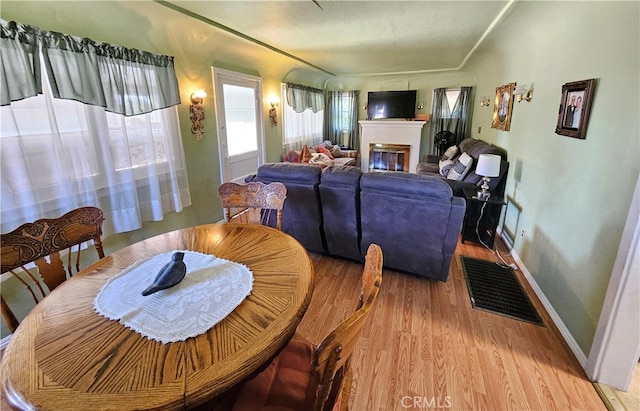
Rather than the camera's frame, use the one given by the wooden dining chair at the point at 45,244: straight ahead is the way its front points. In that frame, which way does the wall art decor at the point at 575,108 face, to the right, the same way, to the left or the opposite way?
the opposite way

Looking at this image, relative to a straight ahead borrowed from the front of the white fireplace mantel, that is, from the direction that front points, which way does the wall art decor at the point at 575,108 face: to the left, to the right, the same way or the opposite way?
to the right

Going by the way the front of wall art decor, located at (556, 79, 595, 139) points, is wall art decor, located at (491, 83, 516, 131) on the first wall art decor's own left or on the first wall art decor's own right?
on the first wall art decor's own right

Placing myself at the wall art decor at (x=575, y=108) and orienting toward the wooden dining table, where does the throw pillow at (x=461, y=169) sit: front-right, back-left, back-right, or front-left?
back-right

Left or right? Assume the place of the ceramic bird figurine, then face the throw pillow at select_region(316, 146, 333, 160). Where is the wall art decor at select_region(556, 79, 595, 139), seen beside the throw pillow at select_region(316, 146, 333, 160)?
right

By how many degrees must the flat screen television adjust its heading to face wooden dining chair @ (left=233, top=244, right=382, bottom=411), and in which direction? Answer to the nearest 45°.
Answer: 0° — it already faces it

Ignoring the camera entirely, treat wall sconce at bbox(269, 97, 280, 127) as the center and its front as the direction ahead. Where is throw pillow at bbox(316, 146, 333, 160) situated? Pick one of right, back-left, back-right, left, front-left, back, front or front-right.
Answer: left

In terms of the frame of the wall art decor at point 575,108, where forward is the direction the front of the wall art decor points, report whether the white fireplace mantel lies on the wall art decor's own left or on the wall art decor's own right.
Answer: on the wall art decor's own right

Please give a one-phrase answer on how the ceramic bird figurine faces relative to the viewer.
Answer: facing away from the viewer and to the right of the viewer

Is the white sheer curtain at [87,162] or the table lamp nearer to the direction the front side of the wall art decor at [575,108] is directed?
the white sheer curtain

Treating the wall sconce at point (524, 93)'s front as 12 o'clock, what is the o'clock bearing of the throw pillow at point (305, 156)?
The throw pillow is roughly at 2 o'clock from the wall sconce.

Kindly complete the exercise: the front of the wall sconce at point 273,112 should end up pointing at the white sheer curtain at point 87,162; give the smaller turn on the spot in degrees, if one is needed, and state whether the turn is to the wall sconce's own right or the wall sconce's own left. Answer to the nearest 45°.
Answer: approximately 90° to the wall sconce's own right
